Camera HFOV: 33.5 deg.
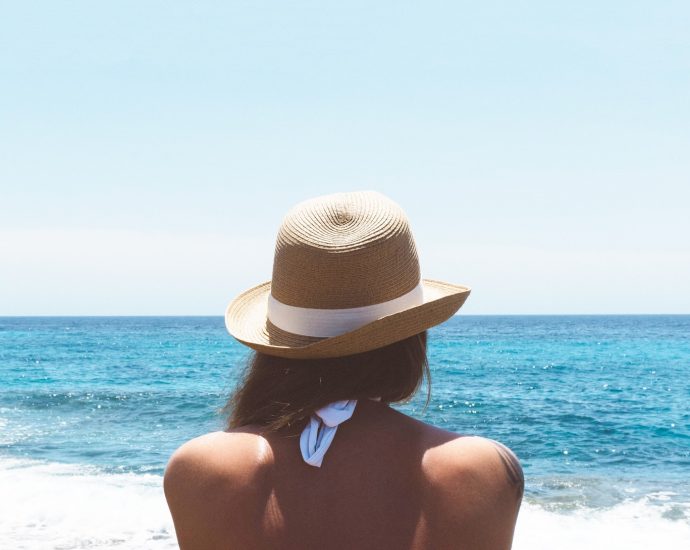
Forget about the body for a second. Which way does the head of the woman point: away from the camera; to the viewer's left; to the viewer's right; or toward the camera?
away from the camera

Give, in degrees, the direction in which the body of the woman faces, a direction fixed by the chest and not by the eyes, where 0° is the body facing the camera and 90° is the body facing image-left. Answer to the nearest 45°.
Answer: approximately 180°
